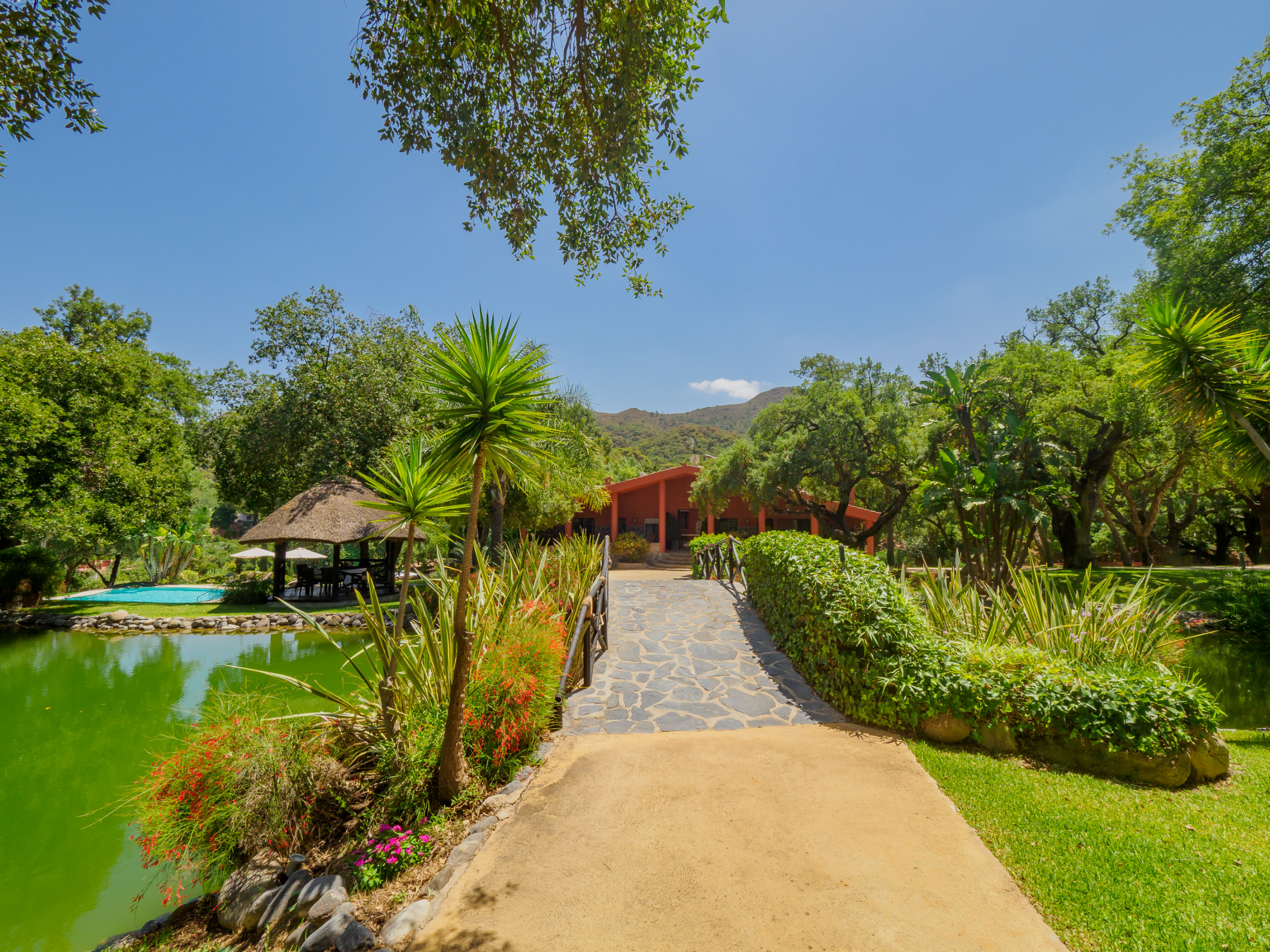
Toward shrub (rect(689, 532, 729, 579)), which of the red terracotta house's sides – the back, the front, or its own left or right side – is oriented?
front

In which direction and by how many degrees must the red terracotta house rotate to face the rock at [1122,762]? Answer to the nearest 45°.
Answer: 0° — it already faces it

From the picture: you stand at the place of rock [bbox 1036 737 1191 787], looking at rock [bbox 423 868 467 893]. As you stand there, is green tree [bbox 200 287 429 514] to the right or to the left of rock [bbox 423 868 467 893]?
right

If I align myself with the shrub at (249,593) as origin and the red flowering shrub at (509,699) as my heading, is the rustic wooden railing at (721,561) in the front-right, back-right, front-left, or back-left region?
front-left

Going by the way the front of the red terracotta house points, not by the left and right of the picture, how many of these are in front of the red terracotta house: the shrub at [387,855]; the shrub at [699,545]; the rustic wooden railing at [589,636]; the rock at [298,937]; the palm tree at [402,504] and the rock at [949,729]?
6

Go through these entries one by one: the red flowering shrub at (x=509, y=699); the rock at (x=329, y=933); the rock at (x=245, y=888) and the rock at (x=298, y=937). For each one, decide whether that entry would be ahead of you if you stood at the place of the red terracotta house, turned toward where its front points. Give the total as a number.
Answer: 4

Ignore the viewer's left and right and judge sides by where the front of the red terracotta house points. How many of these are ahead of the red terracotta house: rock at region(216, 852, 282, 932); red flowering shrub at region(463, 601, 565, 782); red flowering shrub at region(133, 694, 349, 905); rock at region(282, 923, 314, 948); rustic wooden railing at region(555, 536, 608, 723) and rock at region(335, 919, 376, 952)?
6

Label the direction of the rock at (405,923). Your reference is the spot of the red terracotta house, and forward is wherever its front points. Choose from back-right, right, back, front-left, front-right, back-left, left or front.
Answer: front

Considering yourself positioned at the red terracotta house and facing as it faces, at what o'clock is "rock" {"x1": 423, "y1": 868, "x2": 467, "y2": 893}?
The rock is roughly at 12 o'clock from the red terracotta house.

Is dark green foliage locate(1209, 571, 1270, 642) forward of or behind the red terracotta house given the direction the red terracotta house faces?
forward

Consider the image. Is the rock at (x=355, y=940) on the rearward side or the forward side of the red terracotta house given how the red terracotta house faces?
on the forward side

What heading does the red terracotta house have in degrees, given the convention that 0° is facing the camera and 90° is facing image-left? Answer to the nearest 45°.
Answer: approximately 0°

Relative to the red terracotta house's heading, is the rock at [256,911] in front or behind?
in front

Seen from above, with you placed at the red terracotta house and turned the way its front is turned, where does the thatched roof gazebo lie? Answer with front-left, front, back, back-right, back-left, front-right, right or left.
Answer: front-right

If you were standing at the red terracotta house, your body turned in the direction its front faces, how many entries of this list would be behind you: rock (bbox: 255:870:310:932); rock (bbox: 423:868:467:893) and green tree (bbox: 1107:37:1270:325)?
0

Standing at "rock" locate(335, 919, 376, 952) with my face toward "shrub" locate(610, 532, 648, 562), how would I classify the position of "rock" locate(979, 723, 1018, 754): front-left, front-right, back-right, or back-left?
front-right

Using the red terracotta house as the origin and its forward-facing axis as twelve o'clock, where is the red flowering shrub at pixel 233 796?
The red flowering shrub is roughly at 12 o'clock from the red terracotta house.

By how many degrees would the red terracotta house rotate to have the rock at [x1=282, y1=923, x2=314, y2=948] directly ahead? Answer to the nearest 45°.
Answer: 0° — it already faces it

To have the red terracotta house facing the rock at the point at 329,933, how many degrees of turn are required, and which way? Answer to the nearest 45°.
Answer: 0° — it already faces it

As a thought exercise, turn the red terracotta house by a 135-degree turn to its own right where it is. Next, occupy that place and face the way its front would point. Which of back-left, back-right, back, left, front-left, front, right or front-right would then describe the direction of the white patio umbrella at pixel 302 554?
left

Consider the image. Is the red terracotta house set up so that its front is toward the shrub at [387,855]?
yes

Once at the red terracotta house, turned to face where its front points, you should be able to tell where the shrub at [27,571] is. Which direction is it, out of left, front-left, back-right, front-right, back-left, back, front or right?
front-right
